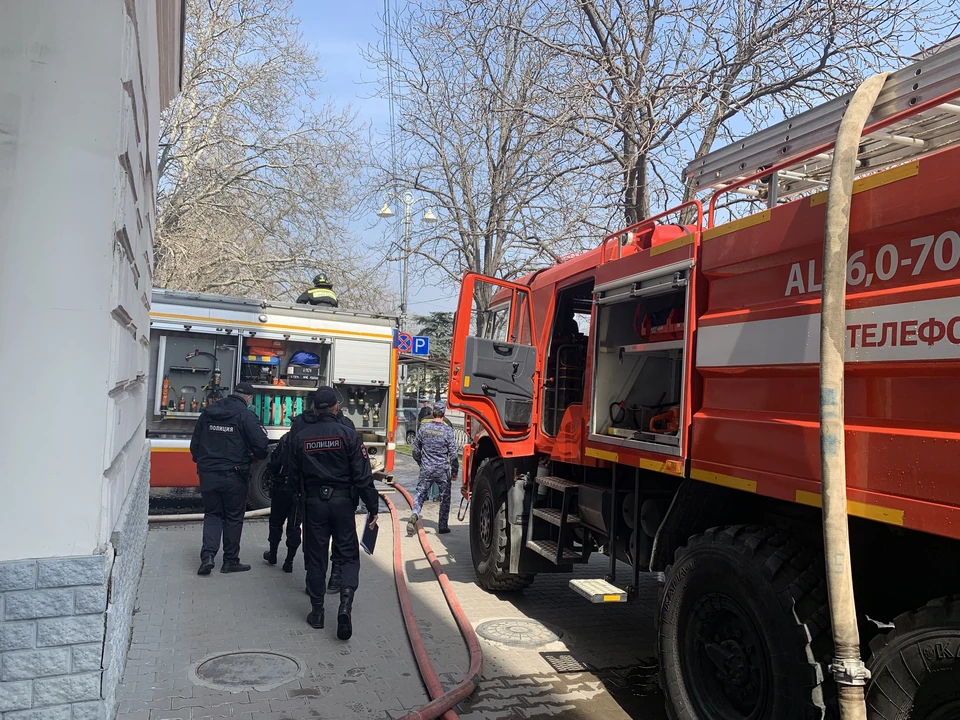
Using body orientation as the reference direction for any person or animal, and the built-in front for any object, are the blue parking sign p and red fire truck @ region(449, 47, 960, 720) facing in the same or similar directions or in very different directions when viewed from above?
very different directions

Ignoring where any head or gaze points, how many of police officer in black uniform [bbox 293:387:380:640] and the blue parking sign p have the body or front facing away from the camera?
1

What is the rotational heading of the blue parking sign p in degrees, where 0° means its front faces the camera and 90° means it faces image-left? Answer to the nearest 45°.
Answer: approximately 0°

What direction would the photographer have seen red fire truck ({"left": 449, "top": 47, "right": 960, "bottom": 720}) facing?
facing away from the viewer and to the left of the viewer

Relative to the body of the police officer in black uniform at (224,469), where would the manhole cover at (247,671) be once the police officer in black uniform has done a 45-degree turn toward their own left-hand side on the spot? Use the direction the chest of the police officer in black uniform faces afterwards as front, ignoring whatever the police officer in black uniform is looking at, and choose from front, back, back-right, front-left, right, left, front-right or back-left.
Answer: back

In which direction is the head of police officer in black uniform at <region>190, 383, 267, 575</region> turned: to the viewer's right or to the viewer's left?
to the viewer's right

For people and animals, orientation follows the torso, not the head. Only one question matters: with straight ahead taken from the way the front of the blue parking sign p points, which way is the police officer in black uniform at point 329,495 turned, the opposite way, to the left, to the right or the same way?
the opposite way

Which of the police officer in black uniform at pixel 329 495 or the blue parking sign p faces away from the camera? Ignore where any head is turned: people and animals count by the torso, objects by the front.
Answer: the police officer in black uniform

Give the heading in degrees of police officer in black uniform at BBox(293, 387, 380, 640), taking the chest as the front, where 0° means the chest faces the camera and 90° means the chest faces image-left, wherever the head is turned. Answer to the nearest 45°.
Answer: approximately 180°
